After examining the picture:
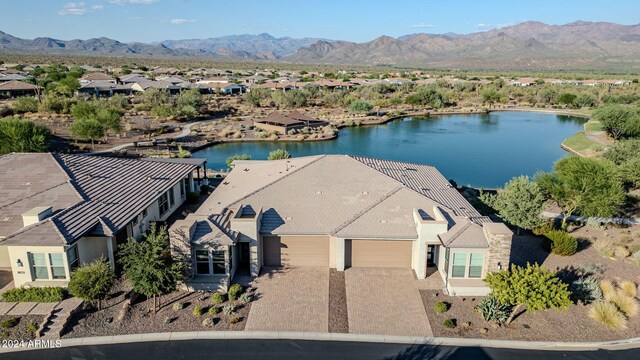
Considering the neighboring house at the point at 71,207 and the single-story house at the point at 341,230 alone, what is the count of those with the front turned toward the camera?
2

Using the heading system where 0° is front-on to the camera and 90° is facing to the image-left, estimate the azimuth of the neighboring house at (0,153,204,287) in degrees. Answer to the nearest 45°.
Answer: approximately 0°

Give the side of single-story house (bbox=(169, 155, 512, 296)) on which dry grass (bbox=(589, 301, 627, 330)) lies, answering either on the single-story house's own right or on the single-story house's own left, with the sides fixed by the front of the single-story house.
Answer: on the single-story house's own left

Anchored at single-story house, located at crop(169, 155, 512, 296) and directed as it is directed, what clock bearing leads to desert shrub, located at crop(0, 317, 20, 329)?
The desert shrub is roughly at 2 o'clock from the single-story house.

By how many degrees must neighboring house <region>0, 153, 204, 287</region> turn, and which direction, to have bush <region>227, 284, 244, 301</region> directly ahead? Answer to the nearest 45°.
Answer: approximately 45° to its left

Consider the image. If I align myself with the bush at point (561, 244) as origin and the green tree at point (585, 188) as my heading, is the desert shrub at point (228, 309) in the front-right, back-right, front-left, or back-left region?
back-left

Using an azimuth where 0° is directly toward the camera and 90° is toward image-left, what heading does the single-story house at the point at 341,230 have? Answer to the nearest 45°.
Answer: approximately 0°

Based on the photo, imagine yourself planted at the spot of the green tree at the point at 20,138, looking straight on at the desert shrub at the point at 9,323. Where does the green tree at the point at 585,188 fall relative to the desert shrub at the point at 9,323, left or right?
left

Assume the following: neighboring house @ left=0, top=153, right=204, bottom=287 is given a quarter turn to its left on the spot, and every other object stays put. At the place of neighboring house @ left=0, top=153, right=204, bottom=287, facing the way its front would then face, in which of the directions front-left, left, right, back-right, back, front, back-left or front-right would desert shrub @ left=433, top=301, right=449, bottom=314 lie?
front-right

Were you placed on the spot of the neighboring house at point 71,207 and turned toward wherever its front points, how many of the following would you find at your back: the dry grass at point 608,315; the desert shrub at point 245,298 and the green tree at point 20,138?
1

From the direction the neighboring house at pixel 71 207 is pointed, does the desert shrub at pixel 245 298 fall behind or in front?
in front

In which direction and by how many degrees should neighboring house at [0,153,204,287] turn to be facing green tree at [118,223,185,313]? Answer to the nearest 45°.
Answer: approximately 45° to its left

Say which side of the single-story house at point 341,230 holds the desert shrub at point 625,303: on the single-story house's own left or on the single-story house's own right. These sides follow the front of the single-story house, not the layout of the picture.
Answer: on the single-story house's own left

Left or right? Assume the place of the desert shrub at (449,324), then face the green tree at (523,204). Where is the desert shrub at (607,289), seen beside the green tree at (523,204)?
right

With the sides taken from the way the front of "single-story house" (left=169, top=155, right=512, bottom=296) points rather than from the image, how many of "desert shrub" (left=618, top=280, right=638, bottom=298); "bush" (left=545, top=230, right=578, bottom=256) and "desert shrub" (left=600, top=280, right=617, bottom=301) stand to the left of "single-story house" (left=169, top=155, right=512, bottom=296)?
3

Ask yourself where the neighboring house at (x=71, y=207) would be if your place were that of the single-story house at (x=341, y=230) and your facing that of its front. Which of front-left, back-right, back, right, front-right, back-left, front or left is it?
right
